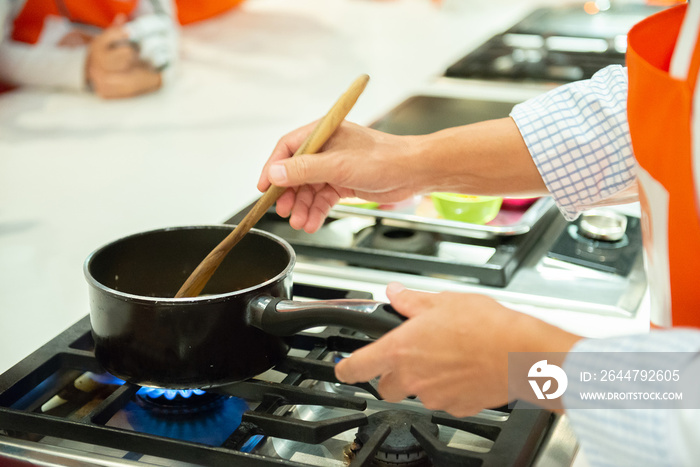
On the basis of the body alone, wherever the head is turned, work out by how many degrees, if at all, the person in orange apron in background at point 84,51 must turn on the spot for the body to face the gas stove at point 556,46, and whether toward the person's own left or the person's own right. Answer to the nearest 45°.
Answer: approximately 45° to the person's own left

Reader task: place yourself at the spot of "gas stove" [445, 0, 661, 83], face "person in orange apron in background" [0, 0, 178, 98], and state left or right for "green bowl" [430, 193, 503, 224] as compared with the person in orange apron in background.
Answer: left

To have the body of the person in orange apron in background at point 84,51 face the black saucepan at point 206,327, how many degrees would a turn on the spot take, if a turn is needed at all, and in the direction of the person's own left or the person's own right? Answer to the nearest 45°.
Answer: approximately 45° to the person's own right

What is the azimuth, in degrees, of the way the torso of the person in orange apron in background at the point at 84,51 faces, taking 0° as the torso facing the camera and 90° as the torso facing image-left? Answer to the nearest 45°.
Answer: approximately 315°

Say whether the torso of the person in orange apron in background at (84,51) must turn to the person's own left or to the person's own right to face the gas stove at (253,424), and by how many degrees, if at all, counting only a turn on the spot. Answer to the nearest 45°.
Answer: approximately 45° to the person's own right
